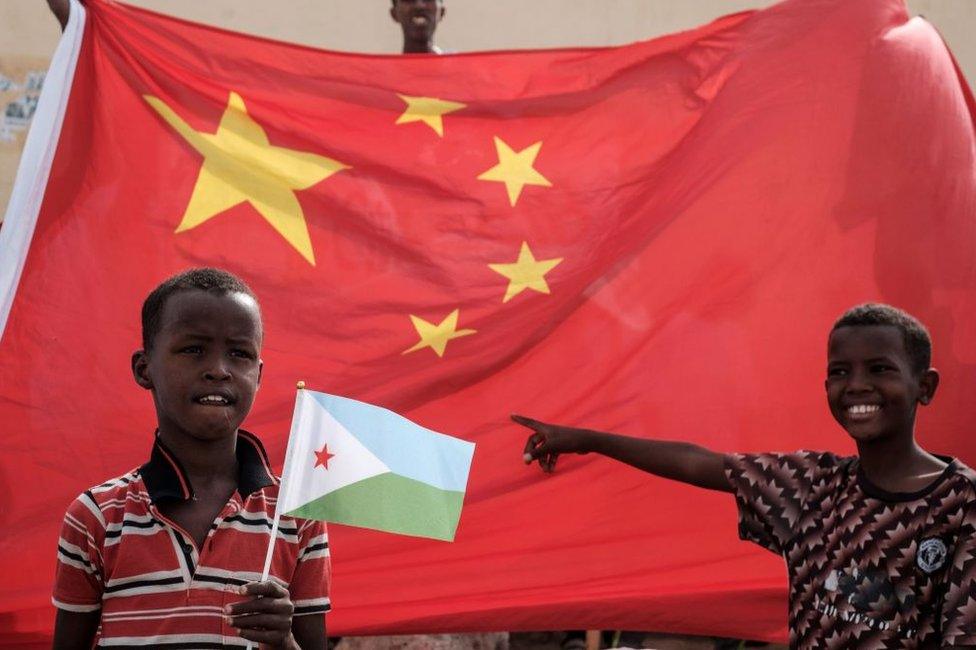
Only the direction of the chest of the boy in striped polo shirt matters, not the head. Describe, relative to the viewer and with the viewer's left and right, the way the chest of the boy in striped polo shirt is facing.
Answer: facing the viewer

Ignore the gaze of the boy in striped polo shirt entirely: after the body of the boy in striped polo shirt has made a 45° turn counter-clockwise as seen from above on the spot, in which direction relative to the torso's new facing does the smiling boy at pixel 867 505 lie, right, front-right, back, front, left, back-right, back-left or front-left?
front-left

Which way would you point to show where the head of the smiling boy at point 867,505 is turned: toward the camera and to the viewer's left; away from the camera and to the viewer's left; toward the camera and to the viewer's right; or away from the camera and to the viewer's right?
toward the camera and to the viewer's left
